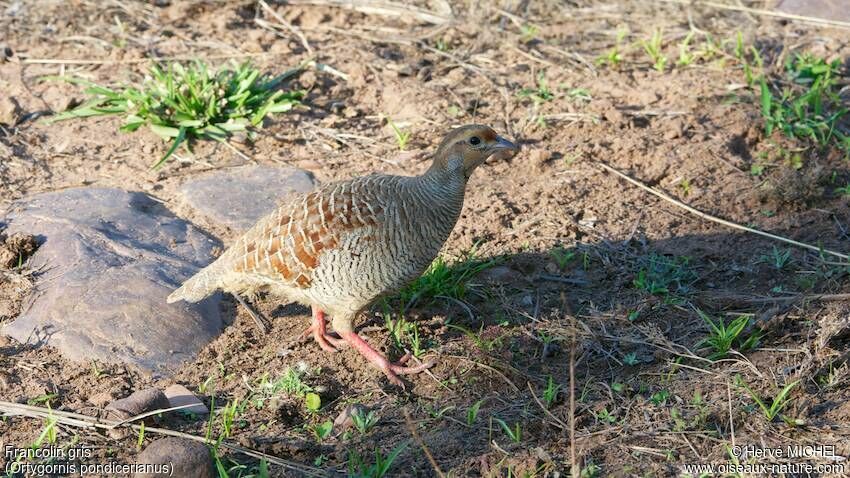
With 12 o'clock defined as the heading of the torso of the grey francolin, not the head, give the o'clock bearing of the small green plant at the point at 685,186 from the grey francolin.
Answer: The small green plant is roughly at 11 o'clock from the grey francolin.

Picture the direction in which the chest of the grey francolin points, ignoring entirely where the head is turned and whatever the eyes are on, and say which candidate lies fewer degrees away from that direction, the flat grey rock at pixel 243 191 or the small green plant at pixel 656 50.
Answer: the small green plant

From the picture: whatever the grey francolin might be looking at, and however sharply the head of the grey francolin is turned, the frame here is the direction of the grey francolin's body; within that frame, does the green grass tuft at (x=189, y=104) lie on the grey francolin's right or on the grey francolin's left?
on the grey francolin's left

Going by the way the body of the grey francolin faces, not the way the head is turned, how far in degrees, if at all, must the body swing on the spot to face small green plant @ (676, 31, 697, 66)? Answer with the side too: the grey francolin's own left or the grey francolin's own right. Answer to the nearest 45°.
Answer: approximately 45° to the grey francolin's own left

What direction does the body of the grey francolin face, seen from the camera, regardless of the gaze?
to the viewer's right

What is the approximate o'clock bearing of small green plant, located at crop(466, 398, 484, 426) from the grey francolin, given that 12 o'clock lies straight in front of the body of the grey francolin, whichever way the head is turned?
The small green plant is roughly at 2 o'clock from the grey francolin.

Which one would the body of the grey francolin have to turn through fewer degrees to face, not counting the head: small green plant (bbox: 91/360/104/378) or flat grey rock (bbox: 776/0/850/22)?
the flat grey rock

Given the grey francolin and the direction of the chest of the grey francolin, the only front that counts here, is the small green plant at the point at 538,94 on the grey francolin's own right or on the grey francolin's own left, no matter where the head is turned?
on the grey francolin's own left

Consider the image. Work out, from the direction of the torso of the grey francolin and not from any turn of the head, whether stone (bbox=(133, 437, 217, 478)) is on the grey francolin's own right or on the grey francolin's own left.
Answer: on the grey francolin's own right

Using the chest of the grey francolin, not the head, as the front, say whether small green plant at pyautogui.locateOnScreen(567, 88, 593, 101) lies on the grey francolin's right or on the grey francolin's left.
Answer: on the grey francolin's left

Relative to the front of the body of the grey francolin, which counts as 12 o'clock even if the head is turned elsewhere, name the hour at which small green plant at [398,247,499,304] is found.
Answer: The small green plant is roughly at 11 o'clock from the grey francolin.

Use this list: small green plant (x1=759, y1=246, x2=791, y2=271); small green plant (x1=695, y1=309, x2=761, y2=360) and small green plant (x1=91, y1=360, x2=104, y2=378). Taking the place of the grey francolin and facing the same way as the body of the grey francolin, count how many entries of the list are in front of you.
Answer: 2

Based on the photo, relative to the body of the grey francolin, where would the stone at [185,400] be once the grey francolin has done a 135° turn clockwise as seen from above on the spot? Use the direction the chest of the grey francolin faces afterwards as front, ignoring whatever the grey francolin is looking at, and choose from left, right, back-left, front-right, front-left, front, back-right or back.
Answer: front

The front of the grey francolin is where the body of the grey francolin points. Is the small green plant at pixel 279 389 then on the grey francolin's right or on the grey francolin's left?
on the grey francolin's right

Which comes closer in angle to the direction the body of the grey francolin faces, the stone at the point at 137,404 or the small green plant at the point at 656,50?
the small green plant

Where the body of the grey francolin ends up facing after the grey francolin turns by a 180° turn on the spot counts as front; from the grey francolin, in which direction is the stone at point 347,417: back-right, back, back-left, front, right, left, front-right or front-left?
left

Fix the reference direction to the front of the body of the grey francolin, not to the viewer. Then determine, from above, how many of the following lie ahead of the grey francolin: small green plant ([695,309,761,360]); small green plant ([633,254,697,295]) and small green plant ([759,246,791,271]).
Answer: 3
